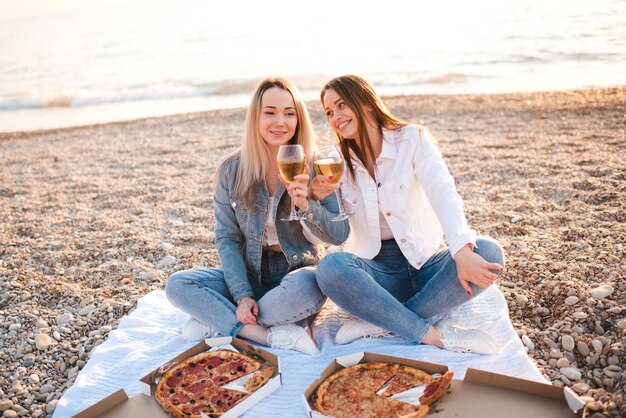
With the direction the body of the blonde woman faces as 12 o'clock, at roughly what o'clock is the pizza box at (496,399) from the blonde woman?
The pizza box is roughly at 11 o'clock from the blonde woman.

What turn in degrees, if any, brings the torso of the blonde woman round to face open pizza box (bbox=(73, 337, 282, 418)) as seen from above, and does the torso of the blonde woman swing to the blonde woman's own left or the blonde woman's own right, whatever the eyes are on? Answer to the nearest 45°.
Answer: approximately 45° to the blonde woman's own right

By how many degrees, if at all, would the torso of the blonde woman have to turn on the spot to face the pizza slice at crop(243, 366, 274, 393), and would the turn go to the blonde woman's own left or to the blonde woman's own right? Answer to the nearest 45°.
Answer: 0° — they already face it

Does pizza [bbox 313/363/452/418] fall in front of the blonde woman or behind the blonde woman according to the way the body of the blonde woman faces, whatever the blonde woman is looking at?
in front

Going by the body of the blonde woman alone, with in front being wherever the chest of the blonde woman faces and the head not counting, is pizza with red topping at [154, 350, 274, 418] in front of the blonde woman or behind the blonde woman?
in front

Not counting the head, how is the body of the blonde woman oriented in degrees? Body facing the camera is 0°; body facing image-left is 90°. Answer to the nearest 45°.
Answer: approximately 0°
